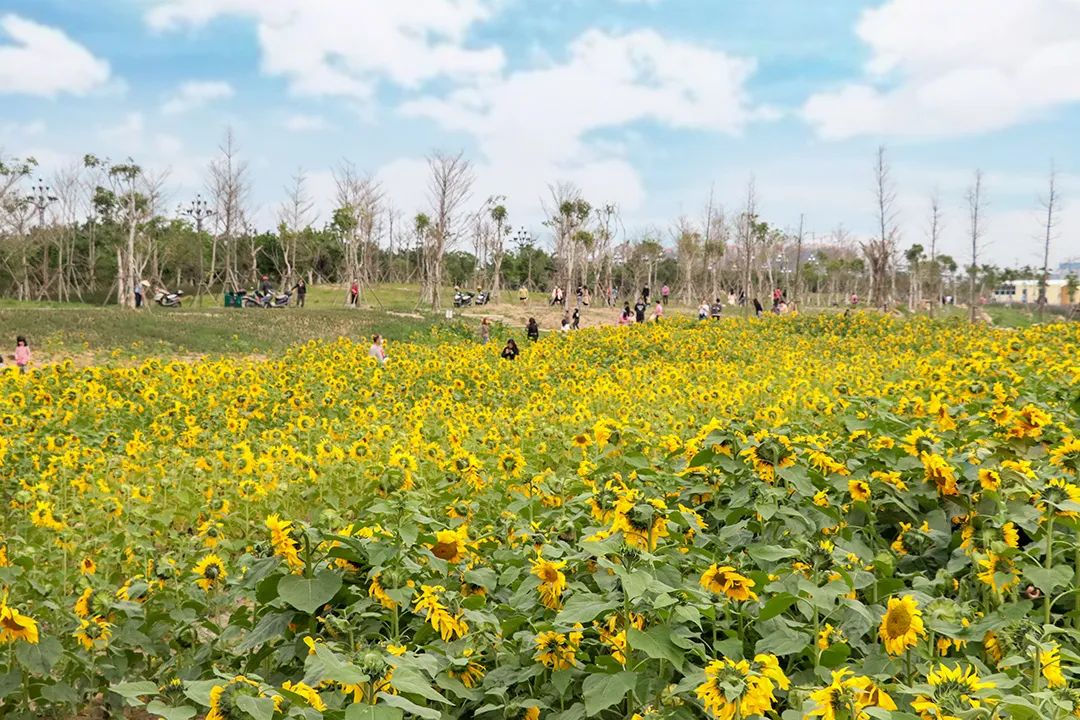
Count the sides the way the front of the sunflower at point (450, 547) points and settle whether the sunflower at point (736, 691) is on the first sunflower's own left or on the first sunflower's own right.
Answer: on the first sunflower's own left

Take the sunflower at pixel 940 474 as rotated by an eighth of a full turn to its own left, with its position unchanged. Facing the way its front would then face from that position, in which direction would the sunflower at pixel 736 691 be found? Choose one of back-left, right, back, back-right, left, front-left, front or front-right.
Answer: front

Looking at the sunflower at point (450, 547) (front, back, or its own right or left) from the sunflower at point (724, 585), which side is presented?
left

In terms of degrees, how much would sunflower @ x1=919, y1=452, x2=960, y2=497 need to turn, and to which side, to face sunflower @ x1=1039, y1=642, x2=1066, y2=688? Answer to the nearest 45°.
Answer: approximately 45° to its left

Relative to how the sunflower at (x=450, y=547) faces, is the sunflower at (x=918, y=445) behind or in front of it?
behind

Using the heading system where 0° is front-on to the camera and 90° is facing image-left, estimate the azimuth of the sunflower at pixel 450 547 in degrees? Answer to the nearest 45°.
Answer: approximately 45°

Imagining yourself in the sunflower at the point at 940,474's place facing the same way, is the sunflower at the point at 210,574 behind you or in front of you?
in front

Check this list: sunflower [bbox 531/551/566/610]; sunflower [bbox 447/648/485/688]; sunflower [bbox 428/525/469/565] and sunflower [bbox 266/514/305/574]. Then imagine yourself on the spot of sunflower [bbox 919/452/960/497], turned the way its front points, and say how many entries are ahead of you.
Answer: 4

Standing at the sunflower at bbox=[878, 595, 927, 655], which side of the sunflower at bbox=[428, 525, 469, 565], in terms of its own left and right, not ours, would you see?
left

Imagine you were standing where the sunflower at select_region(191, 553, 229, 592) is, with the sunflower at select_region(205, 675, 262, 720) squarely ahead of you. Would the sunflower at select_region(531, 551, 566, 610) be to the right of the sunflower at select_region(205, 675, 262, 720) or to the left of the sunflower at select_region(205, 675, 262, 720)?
left

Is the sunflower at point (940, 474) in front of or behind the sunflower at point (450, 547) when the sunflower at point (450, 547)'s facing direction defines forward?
behind

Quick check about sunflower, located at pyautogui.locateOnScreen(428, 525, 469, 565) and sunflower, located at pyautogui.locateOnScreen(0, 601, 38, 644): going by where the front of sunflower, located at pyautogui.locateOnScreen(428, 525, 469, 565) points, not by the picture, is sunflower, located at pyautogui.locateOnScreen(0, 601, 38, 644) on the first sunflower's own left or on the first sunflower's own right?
on the first sunflower's own right

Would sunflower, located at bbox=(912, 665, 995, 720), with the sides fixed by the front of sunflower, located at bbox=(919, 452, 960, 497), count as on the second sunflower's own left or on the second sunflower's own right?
on the second sunflower's own left
